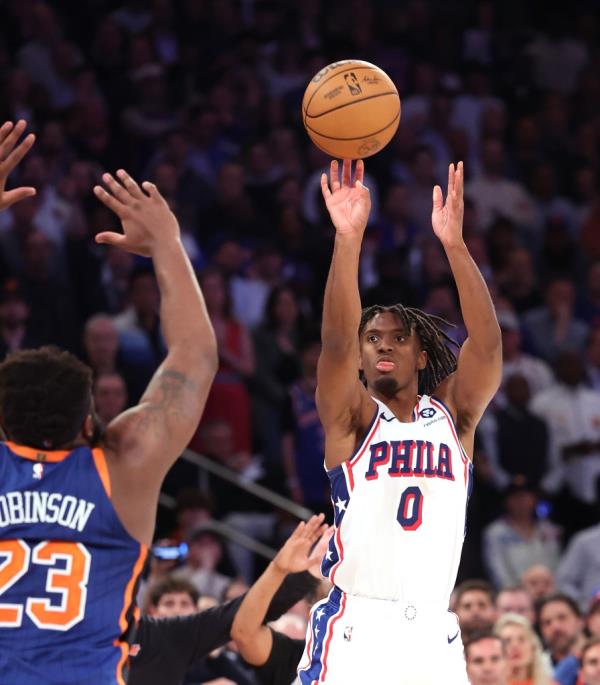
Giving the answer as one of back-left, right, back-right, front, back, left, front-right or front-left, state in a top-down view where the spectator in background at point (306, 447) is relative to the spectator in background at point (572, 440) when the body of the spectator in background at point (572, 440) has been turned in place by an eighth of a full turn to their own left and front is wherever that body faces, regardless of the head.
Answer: right

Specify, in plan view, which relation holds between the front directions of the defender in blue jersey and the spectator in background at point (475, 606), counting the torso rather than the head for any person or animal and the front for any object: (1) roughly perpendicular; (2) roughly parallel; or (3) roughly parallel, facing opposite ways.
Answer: roughly parallel, facing opposite ways

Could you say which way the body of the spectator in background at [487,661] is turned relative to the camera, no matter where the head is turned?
toward the camera

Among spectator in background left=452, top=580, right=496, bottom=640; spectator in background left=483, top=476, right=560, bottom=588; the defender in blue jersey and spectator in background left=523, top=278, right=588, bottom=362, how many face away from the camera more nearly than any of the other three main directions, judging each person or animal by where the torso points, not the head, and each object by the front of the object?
1

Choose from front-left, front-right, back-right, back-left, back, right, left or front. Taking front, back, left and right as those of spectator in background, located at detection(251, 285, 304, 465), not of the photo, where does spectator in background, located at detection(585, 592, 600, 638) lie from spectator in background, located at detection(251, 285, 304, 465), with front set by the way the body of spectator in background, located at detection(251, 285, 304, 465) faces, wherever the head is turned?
front-left

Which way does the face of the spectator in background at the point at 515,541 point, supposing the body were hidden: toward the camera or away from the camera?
toward the camera

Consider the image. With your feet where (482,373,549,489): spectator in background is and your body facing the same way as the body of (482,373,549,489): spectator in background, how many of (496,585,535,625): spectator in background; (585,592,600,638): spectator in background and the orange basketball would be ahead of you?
3

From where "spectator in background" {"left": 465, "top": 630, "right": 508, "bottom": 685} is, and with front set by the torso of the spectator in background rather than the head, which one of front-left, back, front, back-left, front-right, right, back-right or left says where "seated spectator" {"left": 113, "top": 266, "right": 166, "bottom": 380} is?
back-right

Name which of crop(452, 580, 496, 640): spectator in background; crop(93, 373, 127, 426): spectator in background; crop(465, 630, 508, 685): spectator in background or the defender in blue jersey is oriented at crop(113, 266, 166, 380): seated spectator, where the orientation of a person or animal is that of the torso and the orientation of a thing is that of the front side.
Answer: the defender in blue jersey

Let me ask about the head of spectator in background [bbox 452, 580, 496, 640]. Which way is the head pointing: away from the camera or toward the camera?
toward the camera

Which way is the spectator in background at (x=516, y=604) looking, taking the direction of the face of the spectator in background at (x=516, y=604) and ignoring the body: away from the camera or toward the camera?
toward the camera

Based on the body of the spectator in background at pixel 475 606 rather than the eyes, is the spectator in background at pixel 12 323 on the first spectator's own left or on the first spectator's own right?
on the first spectator's own right

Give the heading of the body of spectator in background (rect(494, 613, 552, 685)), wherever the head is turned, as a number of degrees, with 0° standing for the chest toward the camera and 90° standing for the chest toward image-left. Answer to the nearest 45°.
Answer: approximately 45°

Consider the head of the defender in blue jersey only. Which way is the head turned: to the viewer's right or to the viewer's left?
to the viewer's right

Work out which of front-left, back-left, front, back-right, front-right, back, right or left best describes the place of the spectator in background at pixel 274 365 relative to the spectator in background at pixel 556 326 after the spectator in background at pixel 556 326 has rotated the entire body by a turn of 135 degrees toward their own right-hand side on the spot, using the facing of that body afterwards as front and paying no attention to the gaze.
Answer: left

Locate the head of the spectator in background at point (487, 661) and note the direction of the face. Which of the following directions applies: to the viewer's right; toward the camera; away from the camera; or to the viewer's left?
toward the camera

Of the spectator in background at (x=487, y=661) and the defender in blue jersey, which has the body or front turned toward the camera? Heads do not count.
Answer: the spectator in background

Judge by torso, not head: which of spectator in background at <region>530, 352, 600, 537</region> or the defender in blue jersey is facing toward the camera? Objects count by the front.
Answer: the spectator in background
